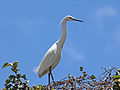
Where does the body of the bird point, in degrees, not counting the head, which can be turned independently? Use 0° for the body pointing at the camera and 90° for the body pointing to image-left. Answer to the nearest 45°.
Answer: approximately 270°
